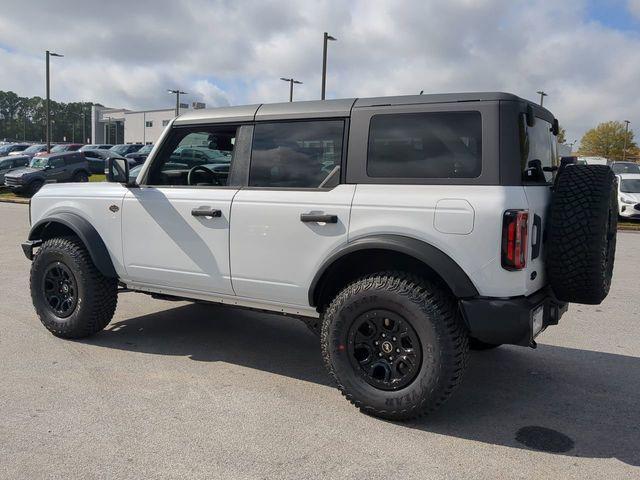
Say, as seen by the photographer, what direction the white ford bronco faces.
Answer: facing away from the viewer and to the left of the viewer

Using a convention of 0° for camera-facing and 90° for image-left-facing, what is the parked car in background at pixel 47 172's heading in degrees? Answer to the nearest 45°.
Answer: approximately 45°

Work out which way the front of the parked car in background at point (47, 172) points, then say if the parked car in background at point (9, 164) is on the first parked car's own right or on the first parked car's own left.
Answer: on the first parked car's own right

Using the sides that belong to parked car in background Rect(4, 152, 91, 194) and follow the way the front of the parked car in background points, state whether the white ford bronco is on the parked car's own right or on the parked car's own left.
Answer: on the parked car's own left

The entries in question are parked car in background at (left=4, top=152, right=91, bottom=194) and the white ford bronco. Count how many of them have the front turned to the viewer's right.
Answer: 0

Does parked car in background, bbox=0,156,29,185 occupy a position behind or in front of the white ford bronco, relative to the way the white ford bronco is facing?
in front
